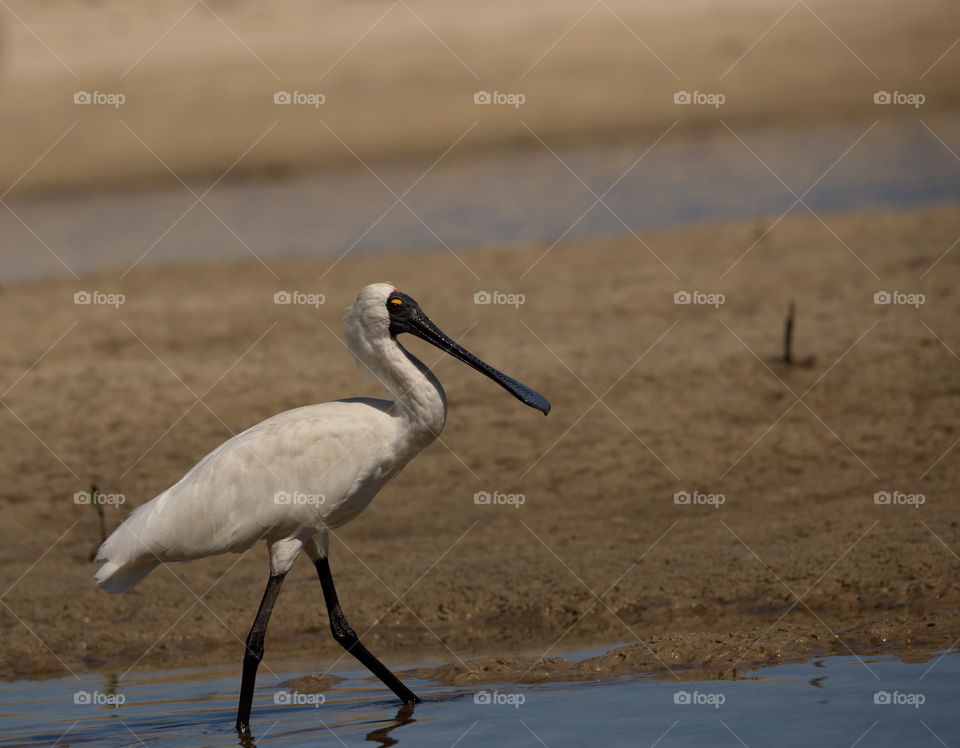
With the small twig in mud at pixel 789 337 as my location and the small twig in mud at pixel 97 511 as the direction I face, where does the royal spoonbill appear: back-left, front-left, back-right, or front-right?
front-left

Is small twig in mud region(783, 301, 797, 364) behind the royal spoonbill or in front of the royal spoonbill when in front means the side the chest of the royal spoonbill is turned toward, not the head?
in front

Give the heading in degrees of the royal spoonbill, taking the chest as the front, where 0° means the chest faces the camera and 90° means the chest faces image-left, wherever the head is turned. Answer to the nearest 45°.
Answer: approximately 270°

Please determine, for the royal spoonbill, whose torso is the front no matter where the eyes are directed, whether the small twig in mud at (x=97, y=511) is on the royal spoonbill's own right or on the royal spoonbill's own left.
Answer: on the royal spoonbill's own left
